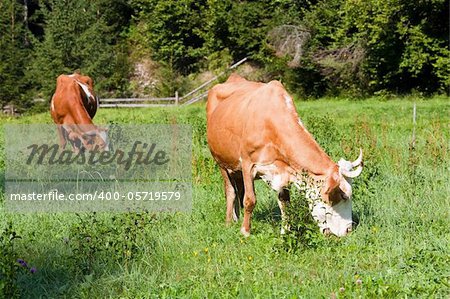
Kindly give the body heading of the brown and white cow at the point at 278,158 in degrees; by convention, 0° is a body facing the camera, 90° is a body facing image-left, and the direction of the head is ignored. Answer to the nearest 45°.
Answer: approximately 315°

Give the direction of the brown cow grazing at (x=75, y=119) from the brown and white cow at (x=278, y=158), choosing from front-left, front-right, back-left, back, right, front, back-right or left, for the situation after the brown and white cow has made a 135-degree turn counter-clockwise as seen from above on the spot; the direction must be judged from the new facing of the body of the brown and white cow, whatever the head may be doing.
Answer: front-left

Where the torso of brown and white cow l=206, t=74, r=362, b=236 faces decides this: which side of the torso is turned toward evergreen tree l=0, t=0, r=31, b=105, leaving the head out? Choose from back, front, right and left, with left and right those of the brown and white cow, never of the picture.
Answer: back

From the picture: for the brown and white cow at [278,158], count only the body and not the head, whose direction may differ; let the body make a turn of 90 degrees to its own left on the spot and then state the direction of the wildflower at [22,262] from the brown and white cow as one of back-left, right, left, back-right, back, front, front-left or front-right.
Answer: back
